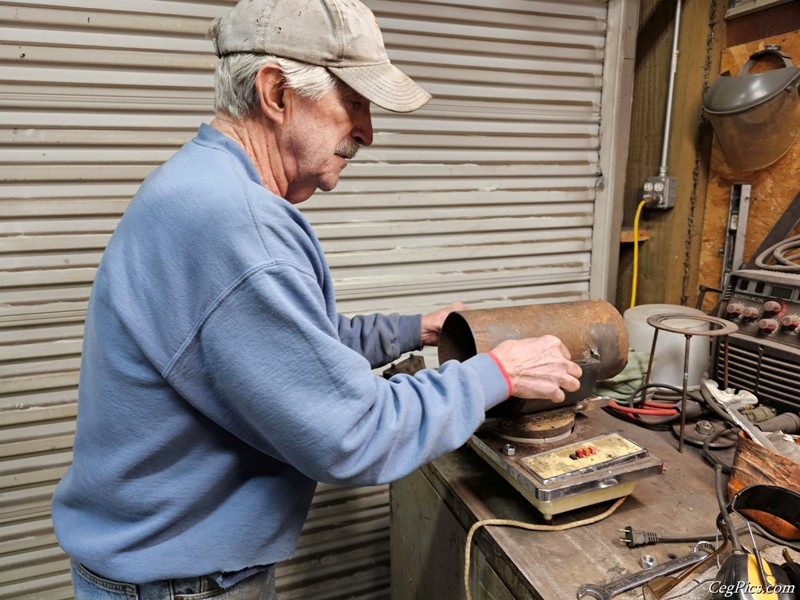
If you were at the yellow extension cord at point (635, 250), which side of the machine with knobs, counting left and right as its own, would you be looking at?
right

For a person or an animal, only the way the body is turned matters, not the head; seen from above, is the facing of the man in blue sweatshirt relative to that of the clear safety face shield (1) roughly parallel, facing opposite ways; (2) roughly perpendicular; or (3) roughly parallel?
roughly parallel, facing opposite ways

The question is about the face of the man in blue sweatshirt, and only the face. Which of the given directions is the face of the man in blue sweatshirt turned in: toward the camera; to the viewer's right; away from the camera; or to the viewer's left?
to the viewer's right

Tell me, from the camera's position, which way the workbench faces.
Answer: facing the viewer and to the left of the viewer

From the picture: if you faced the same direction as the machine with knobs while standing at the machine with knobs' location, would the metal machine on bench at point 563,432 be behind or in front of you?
in front

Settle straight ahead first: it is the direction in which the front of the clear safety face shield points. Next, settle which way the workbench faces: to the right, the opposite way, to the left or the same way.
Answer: the same way

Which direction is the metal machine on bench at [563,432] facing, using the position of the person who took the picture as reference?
facing the viewer and to the right of the viewer

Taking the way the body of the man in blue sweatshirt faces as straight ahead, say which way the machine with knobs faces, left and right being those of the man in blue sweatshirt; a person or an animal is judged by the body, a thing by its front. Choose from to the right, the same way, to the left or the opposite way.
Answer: the opposite way

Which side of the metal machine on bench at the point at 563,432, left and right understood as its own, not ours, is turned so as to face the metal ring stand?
left

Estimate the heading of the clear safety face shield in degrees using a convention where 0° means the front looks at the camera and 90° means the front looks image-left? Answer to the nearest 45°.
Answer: approximately 45°

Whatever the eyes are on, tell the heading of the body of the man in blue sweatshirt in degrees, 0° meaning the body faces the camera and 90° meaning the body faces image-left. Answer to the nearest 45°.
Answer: approximately 270°

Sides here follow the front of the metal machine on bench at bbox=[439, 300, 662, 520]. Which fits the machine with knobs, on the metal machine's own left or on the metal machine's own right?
on the metal machine's own left

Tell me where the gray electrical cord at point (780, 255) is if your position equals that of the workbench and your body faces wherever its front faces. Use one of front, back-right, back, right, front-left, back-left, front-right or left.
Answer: back

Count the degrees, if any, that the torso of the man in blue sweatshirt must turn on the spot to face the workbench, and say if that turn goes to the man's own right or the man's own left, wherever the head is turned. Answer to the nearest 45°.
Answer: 0° — they already face it

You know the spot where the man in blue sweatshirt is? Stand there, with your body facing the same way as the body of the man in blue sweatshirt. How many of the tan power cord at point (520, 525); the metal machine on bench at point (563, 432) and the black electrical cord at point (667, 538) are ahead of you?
3

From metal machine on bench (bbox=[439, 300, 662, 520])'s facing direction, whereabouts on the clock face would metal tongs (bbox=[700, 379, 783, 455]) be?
The metal tongs is roughly at 9 o'clock from the metal machine on bench.
